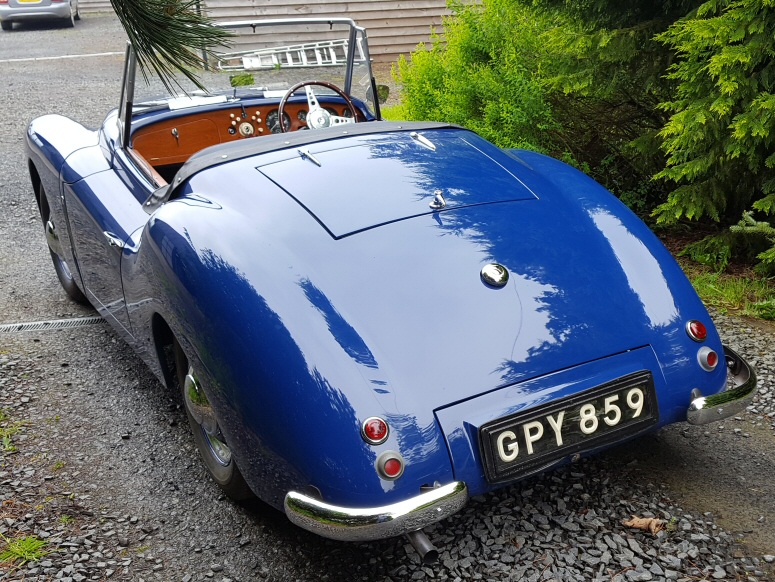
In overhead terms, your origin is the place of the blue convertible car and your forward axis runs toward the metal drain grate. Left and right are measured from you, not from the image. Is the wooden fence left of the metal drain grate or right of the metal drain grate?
right

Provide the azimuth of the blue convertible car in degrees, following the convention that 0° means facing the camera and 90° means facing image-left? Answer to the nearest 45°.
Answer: approximately 135°

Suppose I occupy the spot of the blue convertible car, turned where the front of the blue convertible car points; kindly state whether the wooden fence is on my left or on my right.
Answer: on my right

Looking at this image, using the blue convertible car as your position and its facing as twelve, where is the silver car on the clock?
The silver car is roughly at 1 o'clock from the blue convertible car.
